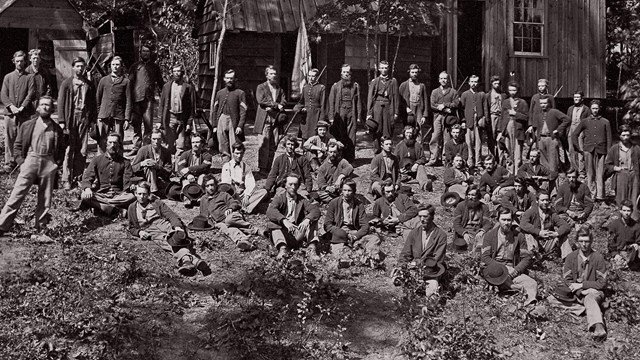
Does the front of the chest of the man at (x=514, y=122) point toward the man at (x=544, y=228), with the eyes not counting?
yes

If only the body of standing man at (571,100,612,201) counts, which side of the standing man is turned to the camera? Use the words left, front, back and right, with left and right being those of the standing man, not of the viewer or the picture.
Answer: front

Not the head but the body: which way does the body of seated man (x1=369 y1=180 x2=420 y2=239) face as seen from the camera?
toward the camera

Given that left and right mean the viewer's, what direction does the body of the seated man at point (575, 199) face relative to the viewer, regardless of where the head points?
facing the viewer

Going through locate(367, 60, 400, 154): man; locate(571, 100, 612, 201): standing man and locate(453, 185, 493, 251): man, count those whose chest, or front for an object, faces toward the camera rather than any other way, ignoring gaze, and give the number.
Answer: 3

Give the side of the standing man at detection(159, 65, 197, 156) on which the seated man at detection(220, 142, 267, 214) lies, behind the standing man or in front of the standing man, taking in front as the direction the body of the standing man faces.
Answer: in front

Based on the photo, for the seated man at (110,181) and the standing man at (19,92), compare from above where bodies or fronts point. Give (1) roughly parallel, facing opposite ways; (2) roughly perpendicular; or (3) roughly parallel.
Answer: roughly parallel

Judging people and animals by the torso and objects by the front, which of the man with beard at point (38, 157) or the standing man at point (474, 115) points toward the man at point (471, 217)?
the standing man

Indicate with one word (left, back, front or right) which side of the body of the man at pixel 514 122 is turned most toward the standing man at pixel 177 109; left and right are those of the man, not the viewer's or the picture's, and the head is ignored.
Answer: right

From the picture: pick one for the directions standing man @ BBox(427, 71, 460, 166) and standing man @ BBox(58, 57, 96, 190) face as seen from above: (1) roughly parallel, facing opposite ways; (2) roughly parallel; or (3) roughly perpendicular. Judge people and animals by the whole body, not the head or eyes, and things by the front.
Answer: roughly parallel

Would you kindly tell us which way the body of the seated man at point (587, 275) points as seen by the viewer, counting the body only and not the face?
toward the camera

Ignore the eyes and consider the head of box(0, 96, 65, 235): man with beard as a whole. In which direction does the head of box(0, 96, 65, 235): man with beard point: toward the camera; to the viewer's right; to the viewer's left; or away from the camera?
toward the camera

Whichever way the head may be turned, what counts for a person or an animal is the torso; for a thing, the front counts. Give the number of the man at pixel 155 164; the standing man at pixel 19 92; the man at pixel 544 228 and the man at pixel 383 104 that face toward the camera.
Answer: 4

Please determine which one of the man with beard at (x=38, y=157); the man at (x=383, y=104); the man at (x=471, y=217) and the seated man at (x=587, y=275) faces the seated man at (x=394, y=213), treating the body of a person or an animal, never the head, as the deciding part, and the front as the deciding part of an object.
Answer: the man at (x=383, y=104)

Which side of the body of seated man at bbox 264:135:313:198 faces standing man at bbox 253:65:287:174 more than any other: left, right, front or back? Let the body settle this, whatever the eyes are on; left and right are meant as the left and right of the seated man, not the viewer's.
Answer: back
